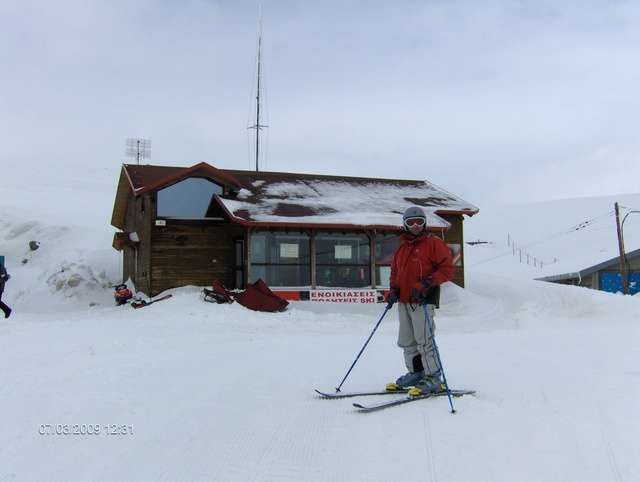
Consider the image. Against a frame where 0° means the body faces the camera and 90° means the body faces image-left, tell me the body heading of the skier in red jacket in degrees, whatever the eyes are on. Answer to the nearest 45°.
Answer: approximately 45°

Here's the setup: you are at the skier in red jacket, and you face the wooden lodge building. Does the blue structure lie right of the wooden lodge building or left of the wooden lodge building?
right

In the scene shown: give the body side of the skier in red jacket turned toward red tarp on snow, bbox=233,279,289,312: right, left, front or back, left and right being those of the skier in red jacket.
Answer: right

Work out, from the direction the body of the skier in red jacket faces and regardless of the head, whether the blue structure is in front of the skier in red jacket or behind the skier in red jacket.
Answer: behind

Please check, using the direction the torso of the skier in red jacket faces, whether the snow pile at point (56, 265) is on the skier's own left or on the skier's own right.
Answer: on the skier's own right
